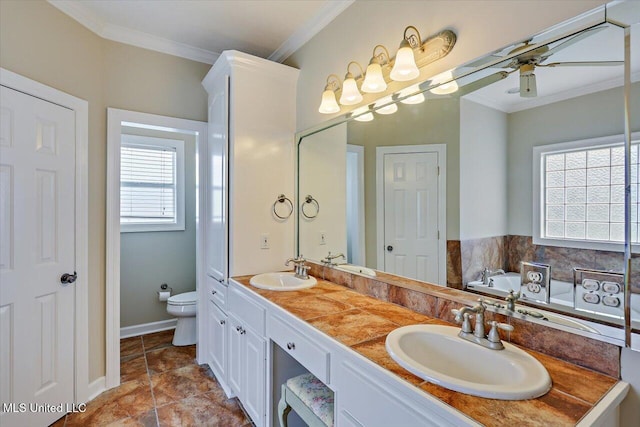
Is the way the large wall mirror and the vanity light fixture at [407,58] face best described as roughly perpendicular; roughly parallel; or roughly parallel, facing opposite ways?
roughly parallel

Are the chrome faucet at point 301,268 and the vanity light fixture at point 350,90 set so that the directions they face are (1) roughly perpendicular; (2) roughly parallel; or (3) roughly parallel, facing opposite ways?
roughly parallel

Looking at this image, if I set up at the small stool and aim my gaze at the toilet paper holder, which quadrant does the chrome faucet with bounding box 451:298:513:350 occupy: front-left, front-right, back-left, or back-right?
back-right

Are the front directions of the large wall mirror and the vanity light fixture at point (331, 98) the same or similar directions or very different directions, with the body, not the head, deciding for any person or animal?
same or similar directions

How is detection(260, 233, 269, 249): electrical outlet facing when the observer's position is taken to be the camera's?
facing the viewer

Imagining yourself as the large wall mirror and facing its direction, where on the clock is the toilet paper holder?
The toilet paper holder is roughly at 2 o'clock from the large wall mirror.

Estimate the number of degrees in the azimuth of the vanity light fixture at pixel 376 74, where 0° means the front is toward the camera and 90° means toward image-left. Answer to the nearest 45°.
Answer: approximately 45°

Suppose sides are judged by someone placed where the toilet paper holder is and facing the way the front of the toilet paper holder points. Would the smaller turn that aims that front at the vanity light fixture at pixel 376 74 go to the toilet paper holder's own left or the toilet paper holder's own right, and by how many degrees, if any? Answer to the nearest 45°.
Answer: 0° — it already faces it

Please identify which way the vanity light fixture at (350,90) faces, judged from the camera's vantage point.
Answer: facing the viewer and to the left of the viewer

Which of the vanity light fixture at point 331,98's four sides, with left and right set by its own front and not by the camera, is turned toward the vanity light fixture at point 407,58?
left
